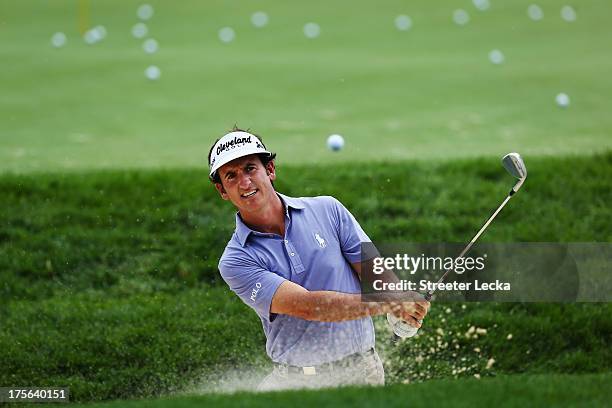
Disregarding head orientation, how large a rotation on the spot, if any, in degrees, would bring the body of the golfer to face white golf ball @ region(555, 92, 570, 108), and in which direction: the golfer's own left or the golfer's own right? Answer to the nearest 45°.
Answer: approximately 135° to the golfer's own left

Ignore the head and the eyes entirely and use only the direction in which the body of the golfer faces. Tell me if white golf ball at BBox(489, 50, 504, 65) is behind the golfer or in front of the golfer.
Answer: behind

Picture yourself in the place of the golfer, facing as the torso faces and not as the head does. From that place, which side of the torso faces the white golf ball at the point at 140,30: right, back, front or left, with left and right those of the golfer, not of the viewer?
back

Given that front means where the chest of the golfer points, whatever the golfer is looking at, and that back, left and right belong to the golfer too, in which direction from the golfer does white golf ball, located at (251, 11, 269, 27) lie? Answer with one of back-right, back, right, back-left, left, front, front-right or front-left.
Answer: back

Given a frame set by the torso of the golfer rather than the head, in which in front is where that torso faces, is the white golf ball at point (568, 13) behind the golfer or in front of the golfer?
behind

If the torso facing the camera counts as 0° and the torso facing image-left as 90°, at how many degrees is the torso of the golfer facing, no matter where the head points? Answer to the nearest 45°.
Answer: approximately 0°

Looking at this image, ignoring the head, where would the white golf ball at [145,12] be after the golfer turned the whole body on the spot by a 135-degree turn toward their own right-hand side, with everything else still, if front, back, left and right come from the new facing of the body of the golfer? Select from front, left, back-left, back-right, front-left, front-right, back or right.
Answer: front-right

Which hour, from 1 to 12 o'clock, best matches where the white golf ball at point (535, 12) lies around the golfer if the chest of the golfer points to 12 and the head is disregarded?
The white golf ball is roughly at 7 o'clock from the golfer.

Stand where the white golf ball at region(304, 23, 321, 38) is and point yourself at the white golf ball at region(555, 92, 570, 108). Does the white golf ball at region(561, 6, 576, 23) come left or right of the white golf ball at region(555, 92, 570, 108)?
left

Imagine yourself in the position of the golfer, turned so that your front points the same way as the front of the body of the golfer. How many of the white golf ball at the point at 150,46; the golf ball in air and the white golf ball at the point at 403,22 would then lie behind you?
3

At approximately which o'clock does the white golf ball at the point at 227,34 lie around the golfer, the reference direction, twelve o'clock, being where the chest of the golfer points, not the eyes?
The white golf ball is roughly at 6 o'clock from the golfer.

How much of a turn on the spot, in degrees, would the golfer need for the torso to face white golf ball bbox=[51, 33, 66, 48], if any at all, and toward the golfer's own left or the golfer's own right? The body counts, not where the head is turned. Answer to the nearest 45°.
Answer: approximately 180°

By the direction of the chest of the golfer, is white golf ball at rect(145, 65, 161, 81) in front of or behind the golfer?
behind
